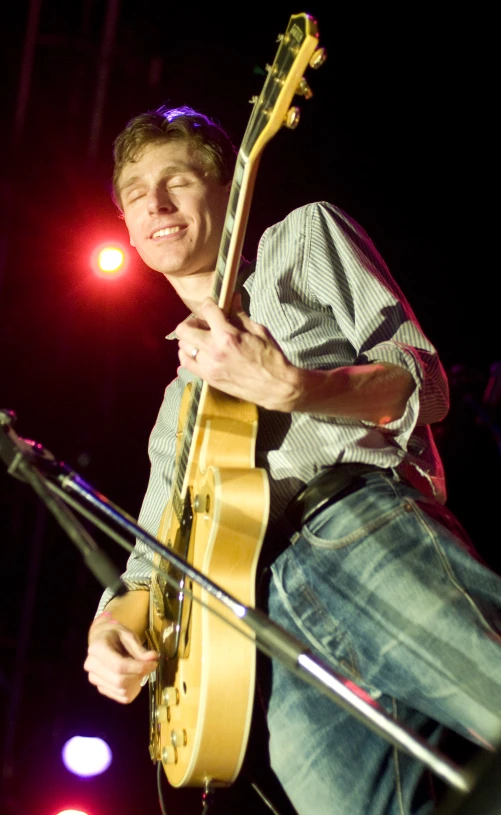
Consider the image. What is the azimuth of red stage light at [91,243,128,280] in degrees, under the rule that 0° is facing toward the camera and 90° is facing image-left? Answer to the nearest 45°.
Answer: approximately 0°

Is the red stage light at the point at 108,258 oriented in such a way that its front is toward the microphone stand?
yes

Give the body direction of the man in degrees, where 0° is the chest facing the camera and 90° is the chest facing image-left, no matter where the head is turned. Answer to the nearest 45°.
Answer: approximately 45°

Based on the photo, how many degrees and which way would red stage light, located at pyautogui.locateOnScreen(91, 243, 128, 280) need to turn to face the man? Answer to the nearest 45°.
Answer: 0° — it already faces them

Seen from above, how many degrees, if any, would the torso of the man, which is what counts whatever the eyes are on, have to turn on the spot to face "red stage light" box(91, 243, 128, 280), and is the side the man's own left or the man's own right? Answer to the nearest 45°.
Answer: approximately 90° to the man's own right
